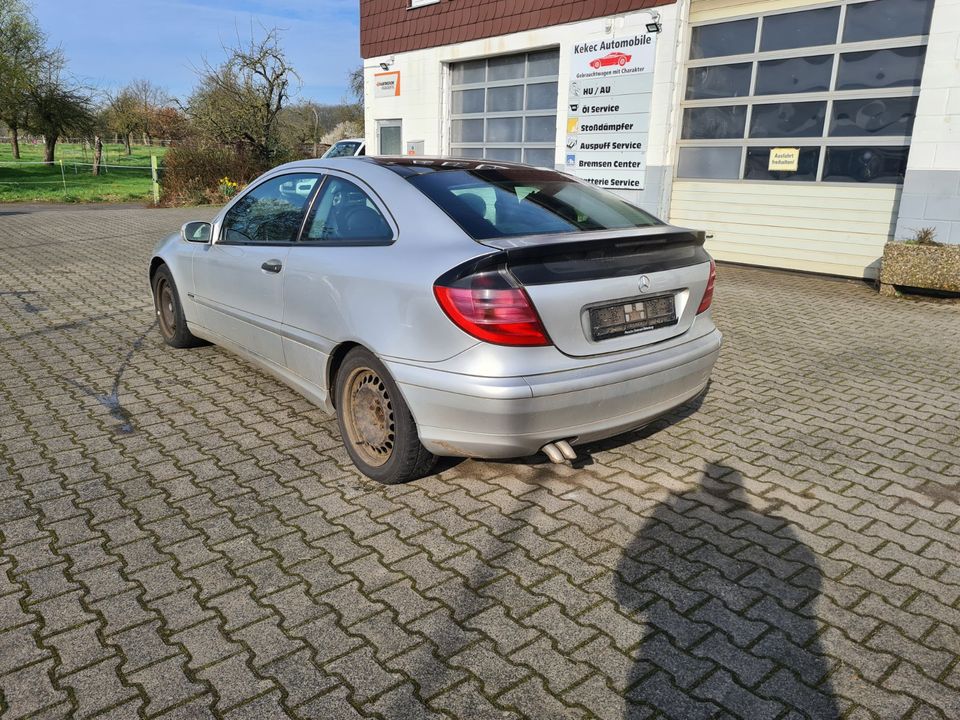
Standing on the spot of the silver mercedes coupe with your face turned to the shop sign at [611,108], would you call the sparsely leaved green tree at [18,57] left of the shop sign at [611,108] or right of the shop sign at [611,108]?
left

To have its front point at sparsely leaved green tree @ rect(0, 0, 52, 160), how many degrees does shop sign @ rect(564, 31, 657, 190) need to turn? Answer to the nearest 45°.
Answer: approximately 90° to its right

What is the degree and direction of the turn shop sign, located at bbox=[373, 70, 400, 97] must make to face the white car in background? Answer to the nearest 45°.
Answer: approximately 135° to its right

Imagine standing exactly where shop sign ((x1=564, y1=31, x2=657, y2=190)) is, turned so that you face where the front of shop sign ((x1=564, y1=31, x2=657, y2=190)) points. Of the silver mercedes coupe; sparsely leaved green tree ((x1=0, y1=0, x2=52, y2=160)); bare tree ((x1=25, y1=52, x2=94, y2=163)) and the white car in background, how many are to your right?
3

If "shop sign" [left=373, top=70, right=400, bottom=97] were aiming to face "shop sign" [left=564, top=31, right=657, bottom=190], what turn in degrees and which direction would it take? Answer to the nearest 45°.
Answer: approximately 90° to its left

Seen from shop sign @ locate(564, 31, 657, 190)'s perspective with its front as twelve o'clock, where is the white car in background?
The white car in background is roughly at 3 o'clock from the shop sign.

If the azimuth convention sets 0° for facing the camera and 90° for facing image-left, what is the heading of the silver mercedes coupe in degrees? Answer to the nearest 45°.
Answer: approximately 135°

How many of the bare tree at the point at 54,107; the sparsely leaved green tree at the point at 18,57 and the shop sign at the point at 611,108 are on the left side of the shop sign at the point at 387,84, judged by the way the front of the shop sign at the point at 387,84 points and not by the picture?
1

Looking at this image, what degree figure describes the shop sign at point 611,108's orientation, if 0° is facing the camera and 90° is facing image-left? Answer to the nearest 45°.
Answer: approximately 45°

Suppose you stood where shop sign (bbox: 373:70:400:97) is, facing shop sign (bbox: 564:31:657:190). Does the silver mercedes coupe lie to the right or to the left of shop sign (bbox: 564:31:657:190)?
right

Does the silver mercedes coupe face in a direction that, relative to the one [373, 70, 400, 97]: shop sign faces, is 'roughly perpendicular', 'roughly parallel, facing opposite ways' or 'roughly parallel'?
roughly perpendicular

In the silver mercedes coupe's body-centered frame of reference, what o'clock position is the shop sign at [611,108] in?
The shop sign is roughly at 2 o'clock from the silver mercedes coupe.
